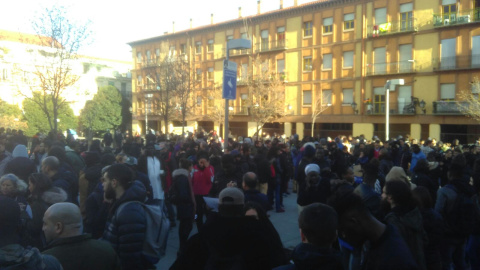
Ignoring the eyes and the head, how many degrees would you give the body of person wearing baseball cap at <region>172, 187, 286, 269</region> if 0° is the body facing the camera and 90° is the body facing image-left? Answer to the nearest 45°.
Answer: approximately 180°

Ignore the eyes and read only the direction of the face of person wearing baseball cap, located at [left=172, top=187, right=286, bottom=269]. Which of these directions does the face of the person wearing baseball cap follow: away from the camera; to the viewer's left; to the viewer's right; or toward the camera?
away from the camera

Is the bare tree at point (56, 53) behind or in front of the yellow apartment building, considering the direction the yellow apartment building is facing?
in front

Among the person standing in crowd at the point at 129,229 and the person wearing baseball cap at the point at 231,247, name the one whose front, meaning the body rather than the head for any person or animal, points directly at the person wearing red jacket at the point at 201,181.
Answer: the person wearing baseball cap

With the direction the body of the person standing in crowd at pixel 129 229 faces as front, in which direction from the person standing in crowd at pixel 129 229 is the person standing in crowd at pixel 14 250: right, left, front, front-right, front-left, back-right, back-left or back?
front-left

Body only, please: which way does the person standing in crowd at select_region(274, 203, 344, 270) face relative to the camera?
away from the camera

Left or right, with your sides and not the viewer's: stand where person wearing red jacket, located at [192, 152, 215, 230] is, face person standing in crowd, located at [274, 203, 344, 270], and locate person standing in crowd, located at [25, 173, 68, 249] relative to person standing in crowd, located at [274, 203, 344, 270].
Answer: right

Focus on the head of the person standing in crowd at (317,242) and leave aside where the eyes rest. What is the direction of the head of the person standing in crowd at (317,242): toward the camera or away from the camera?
away from the camera

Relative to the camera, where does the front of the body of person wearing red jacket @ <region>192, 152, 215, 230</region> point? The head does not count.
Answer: toward the camera

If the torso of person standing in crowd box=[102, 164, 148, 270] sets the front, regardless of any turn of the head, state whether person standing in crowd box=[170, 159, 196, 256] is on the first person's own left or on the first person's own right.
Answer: on the first person's own right

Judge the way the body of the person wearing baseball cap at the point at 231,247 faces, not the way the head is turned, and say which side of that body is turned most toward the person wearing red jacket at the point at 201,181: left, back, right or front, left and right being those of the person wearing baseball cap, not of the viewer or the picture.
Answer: front
